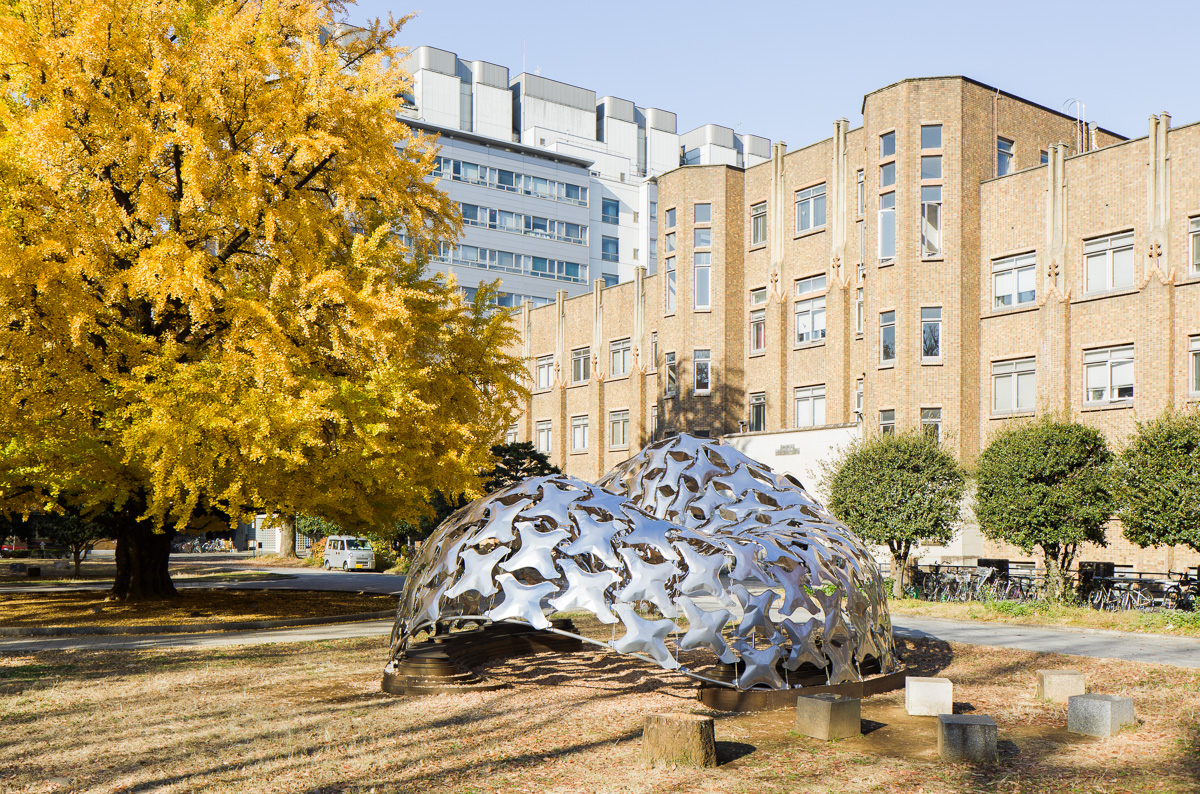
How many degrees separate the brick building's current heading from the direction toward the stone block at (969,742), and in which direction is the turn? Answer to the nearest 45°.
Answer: approximately 45° to its left

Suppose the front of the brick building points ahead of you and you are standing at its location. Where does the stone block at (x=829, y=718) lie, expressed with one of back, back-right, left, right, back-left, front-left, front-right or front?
front-left

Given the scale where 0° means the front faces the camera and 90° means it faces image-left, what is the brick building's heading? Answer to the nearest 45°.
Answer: approximately 45°
